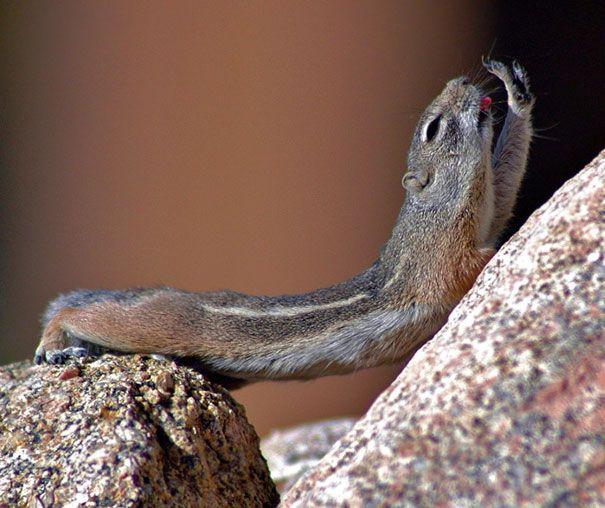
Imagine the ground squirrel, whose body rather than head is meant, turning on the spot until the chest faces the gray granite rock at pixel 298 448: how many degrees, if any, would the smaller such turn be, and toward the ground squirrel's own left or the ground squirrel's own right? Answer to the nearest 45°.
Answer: approximately 90° to the ground squirrel's own left

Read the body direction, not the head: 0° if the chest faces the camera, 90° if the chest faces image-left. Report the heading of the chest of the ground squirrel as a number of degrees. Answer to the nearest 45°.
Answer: approximately 270°
